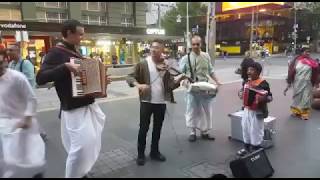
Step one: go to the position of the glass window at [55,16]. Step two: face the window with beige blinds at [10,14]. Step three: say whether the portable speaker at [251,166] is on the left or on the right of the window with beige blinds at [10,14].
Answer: left

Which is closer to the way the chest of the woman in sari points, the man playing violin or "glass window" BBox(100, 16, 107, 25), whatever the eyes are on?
the man playing violin

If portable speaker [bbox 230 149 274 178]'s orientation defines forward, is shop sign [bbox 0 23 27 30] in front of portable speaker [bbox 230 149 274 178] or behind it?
behind

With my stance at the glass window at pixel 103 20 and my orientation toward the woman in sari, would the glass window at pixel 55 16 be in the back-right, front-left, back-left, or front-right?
front-right

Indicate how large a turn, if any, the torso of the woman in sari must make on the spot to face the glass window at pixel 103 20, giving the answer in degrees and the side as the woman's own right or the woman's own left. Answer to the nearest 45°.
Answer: approximately 135° to the woman's own right

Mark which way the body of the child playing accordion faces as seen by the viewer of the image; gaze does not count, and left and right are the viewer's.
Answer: facing the viewer and to the left of the viewer

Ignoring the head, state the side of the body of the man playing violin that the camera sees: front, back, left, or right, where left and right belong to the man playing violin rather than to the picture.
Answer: front

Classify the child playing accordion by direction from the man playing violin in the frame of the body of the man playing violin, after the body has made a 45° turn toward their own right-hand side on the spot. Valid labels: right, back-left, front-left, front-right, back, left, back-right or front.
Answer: back-left

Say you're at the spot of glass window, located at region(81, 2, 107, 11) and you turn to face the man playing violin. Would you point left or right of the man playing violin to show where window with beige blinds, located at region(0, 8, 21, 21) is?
right
